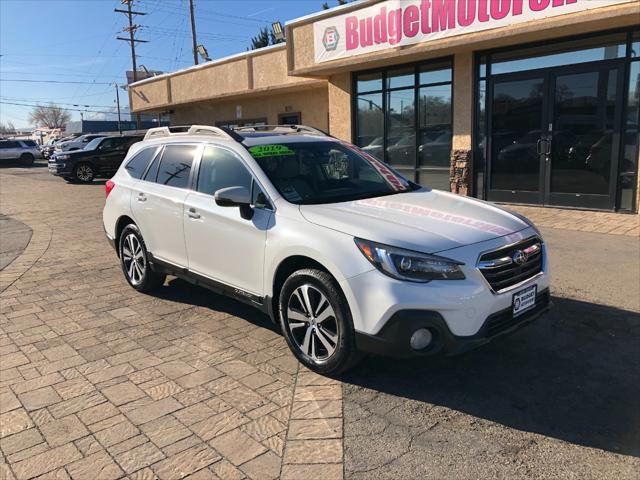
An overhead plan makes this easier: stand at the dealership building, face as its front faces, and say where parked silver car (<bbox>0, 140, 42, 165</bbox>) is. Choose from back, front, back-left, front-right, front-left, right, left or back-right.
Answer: right

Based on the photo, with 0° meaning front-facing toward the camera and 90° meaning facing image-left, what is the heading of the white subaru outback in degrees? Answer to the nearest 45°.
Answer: approximately 315°

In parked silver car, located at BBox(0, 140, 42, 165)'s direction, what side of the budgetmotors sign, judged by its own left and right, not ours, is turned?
right

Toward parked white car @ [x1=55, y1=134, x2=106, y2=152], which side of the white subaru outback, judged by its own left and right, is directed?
back

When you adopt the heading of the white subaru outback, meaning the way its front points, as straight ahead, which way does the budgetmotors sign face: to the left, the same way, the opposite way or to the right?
to the right

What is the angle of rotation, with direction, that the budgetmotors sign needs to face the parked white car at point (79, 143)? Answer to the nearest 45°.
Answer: approximately 90° to its right

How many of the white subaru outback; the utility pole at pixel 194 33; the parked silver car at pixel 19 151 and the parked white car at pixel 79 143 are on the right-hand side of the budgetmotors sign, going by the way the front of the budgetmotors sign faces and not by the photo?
3

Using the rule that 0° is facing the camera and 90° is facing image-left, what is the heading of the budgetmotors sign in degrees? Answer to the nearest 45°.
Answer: approximately 45°

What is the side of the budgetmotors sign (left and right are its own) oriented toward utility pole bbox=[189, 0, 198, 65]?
right

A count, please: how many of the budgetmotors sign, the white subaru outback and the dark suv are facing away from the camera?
0

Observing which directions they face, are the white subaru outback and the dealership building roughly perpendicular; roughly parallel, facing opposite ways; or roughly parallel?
roughly perpendicular

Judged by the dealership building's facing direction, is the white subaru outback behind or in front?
in front

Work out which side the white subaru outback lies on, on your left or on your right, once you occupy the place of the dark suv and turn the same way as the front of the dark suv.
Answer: on your left
